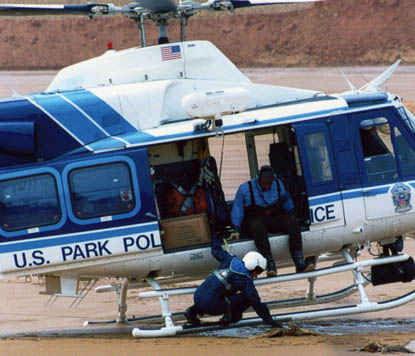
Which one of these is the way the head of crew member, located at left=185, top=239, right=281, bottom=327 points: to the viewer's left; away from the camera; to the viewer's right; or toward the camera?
to the viewer's right

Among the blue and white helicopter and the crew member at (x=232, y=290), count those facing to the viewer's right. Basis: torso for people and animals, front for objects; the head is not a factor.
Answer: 2

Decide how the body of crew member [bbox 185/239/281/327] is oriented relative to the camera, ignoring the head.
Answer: to the viewer's right

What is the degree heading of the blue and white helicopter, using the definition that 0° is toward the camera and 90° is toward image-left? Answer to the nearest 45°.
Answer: approximately 270°
